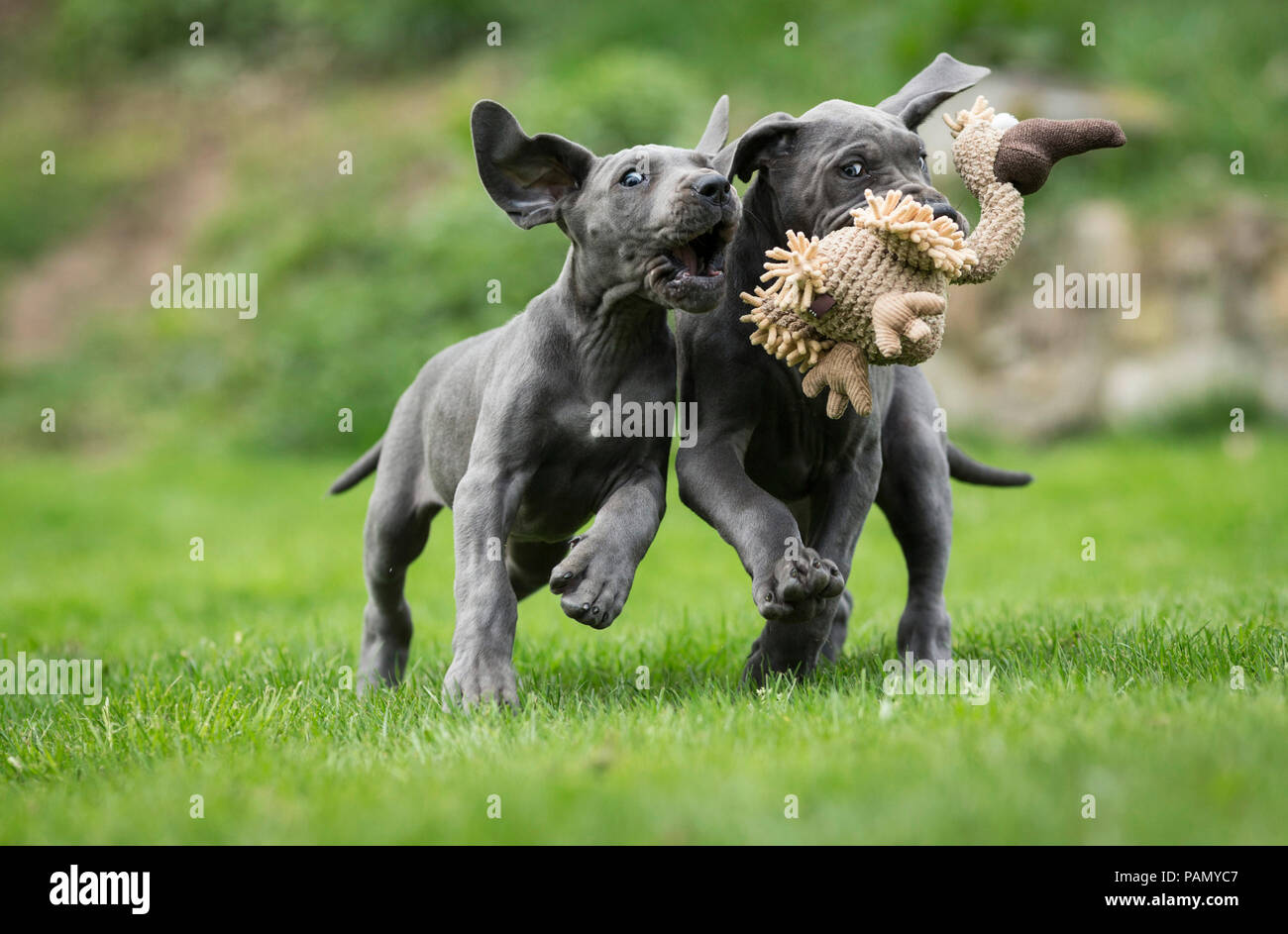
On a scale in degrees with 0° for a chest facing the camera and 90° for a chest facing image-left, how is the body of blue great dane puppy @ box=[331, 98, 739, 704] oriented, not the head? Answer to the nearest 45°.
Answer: approximately 315°
